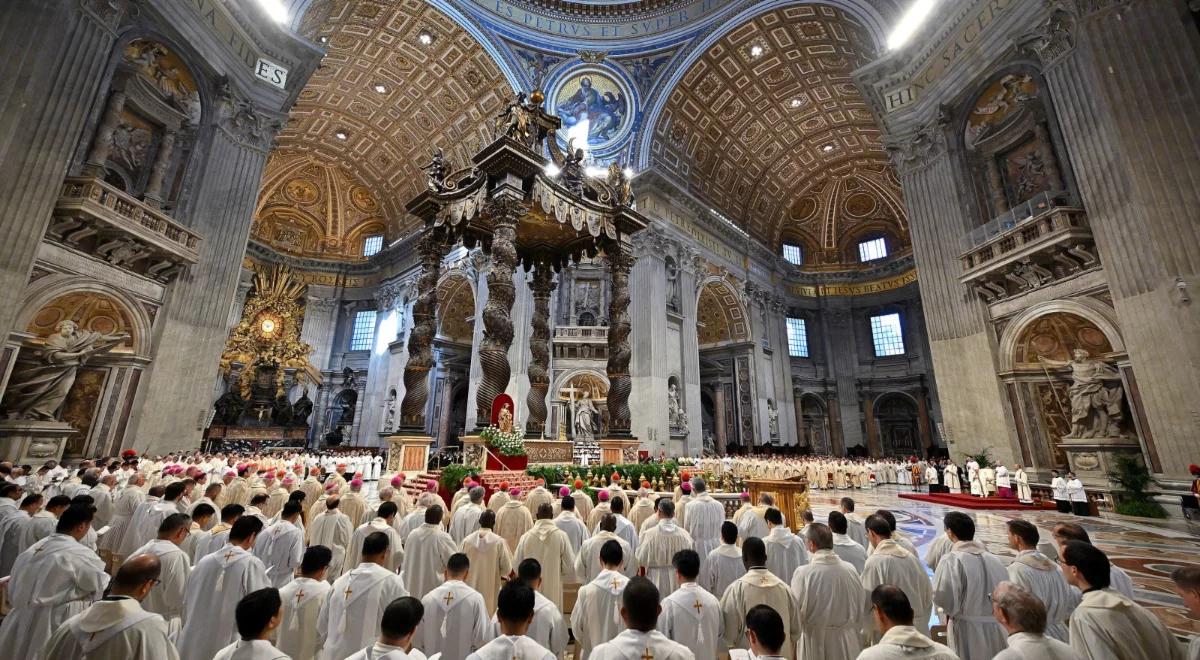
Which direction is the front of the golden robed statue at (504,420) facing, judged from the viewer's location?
facing the viewer

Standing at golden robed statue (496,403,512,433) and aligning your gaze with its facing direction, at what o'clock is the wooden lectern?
The wooden lectern is roughly at 10 o'clock from the golden robed statue.

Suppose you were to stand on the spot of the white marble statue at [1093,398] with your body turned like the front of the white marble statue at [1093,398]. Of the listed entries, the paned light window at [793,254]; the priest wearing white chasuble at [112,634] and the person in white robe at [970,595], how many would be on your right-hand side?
1

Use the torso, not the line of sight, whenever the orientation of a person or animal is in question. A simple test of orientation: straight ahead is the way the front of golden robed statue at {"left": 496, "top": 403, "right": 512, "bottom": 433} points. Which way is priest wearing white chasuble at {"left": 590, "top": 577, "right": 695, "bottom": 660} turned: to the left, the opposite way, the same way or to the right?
the opposite way

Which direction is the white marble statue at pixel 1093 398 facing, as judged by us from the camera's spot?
facing the viewer and to the left of the viewer

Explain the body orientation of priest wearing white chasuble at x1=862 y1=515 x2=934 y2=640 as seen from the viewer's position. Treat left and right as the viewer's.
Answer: facing away from the viewer and to the left of the viewer

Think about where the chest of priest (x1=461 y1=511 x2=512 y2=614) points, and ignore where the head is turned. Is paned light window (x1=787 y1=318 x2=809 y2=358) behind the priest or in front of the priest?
in front

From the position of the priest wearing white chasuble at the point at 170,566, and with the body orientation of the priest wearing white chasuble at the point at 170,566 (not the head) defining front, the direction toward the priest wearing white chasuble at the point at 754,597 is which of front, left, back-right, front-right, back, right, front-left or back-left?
right

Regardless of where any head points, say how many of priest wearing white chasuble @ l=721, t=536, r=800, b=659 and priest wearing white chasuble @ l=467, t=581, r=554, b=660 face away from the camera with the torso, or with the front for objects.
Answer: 2

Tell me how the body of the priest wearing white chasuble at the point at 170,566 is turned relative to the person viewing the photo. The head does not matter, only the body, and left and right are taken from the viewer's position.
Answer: facing away from the viewer and to the right of the viewer

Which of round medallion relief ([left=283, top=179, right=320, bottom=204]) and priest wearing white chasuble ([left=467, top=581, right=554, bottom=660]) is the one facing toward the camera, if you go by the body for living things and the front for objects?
the round medallion relief

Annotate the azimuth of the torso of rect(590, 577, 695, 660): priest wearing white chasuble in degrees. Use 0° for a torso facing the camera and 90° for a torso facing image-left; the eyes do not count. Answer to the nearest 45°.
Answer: approximately 180°

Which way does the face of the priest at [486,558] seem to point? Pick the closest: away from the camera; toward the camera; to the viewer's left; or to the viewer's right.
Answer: away from the camera

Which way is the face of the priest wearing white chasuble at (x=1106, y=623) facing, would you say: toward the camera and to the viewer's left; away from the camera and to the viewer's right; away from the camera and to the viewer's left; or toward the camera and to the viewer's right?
away from the camera and to the viewer's left

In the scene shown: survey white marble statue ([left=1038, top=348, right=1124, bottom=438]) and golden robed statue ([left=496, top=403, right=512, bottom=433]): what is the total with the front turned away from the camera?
0

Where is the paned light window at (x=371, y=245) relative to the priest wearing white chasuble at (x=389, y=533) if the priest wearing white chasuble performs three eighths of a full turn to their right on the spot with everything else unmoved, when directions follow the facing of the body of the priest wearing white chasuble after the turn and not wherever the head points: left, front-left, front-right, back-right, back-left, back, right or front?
back

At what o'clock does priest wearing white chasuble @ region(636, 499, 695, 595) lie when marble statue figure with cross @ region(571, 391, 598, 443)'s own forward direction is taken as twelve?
The priest wearing white chasuble is roughly at 12 o'clock from the marble statue figure with cross.

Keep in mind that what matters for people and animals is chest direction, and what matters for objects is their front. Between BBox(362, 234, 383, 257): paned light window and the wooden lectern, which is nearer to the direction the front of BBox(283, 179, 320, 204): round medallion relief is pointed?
the wooden lectern

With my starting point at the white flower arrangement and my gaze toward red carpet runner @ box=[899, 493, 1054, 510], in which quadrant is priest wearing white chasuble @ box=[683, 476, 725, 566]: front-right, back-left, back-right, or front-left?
front-right

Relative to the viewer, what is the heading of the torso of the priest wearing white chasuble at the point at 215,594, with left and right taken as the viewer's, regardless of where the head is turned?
facing away from the viewer and to the right of the viewer

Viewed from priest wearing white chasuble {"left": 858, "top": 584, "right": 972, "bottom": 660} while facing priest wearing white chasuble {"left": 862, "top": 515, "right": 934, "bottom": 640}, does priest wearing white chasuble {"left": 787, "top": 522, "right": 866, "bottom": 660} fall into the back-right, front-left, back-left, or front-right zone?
front-left

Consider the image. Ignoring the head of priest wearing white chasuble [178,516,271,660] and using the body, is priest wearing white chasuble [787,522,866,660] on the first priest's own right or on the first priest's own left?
on the first priest's own right

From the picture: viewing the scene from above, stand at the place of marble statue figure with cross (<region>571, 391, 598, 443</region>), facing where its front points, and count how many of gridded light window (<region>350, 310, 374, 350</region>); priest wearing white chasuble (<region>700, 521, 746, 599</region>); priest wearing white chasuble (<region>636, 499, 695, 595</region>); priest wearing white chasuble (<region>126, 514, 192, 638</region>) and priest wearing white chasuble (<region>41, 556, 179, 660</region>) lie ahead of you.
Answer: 4
